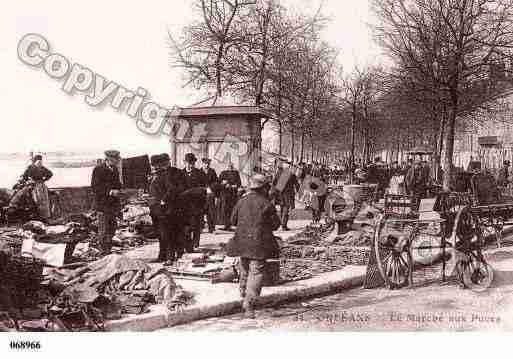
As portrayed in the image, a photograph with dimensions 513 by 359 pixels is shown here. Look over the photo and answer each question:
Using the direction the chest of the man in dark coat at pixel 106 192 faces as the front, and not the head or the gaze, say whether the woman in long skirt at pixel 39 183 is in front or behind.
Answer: behind

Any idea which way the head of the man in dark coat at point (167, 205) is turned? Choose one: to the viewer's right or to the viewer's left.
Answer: to the viewer's left

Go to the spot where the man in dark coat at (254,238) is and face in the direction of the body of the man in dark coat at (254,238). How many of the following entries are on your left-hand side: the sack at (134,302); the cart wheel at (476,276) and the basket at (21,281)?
2

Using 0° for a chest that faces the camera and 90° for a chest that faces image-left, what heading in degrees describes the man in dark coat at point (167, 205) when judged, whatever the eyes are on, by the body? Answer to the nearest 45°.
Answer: approximately 45°

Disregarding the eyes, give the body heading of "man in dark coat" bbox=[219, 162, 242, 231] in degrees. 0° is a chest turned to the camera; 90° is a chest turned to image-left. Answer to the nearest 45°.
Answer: approximately 0°

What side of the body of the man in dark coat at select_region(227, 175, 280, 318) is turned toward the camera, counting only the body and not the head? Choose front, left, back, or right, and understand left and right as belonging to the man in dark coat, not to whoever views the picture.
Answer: back

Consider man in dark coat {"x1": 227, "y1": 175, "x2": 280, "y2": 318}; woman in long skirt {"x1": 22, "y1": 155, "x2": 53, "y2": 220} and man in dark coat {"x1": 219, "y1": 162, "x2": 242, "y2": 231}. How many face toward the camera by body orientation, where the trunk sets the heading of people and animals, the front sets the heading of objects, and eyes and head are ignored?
2

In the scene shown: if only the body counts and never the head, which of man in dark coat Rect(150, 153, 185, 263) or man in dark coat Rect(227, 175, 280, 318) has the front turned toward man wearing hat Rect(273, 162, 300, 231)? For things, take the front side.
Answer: man in dark coat Rect(227, 175, 280, 318)

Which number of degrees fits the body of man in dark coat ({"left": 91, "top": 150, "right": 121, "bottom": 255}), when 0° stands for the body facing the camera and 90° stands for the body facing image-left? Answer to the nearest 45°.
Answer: approximately 315°

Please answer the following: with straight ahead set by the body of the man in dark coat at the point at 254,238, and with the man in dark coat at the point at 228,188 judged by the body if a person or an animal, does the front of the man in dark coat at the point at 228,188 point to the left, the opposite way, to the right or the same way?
the opposite way
